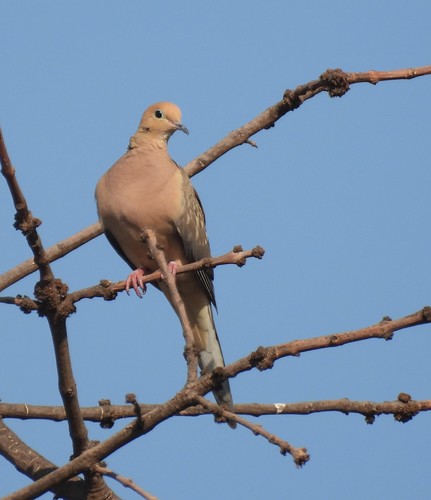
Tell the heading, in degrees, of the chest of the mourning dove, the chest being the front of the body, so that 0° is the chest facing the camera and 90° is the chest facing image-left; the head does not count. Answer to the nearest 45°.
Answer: approximately 45°

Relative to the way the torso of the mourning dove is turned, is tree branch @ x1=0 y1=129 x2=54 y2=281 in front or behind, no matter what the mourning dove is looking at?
in front
